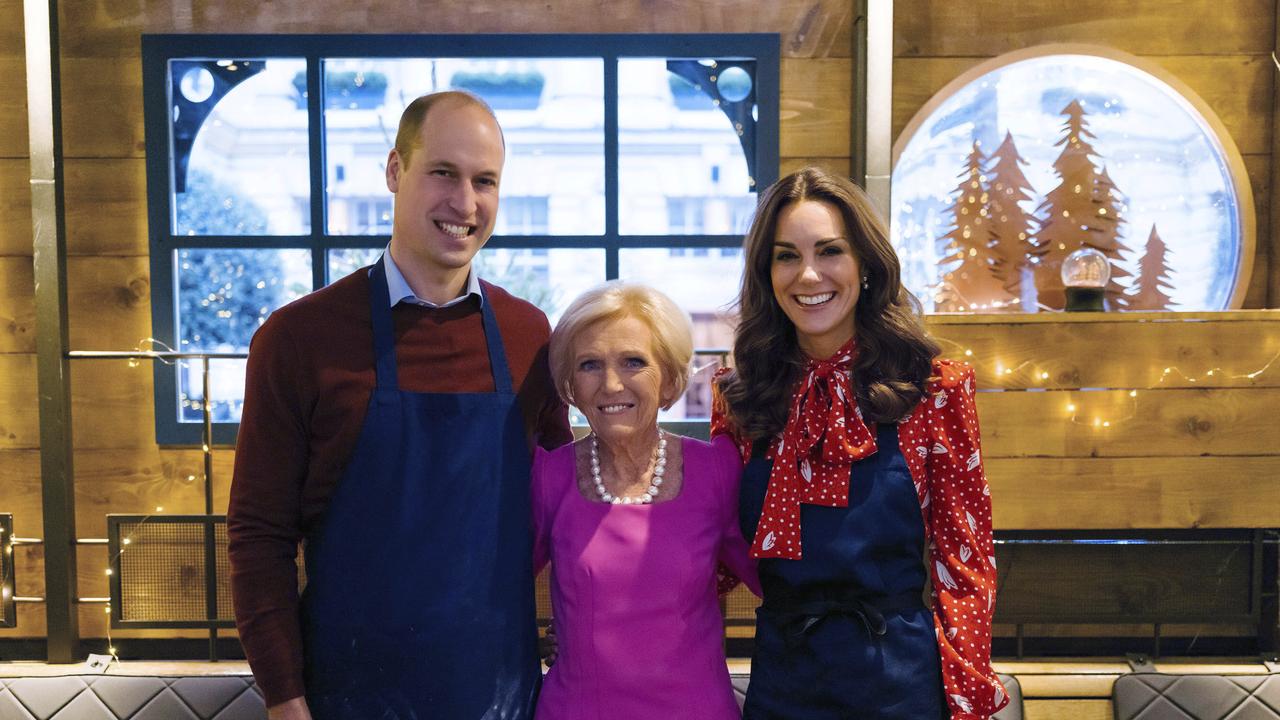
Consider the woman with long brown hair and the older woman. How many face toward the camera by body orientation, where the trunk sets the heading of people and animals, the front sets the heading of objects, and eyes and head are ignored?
2

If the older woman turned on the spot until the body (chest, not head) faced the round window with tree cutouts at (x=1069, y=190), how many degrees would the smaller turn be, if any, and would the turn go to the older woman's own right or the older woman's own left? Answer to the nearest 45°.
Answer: approximately 135° to the older woman's own left

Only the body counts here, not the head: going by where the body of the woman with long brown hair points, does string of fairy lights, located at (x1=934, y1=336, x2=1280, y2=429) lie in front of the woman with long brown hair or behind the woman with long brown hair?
behind

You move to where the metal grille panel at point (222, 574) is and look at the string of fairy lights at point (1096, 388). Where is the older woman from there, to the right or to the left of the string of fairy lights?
right

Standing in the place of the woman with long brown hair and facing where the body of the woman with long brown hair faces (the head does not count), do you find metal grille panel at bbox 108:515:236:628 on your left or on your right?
on your right

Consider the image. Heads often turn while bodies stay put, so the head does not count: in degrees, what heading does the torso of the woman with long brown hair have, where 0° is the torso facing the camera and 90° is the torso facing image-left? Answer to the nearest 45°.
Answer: approximately 0°
